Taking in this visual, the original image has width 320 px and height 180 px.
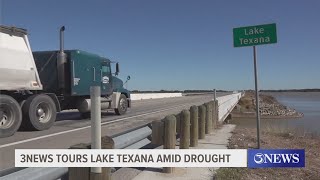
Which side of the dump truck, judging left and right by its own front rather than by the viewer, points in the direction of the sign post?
right

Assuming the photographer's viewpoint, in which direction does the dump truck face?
facing away from the viewer and to the right of the viewer

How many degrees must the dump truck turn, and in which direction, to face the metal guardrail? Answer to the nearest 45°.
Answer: approximately 135° to its right
